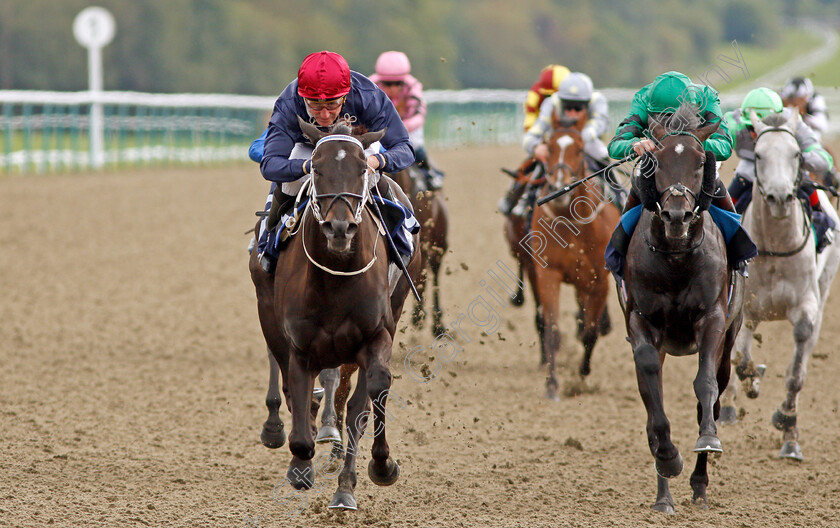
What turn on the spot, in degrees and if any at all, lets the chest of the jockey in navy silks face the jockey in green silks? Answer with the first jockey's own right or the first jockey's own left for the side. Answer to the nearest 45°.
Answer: approximately 90° to the first jockey's own left

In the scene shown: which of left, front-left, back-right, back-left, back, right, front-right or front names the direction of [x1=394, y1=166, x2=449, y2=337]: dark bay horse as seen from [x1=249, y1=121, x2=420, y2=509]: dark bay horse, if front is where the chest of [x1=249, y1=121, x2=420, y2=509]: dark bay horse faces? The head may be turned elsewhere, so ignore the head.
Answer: back

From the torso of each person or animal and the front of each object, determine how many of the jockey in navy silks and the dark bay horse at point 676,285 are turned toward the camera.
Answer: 2

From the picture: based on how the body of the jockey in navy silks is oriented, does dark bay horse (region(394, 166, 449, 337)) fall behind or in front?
behind

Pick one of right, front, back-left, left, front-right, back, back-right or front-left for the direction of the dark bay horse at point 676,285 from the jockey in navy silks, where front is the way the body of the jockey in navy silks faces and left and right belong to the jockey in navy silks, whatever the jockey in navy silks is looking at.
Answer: left

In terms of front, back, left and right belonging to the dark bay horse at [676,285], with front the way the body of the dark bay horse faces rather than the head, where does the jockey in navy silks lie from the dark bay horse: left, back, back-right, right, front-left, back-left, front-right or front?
right

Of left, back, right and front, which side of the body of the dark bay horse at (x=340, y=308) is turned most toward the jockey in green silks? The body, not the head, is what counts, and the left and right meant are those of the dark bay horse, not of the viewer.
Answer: left

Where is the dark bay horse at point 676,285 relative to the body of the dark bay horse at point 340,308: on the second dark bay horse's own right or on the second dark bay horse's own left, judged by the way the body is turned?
on the second dark bay horse's own left

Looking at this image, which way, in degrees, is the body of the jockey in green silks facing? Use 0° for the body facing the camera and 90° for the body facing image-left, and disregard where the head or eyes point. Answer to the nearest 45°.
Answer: approximately 0°
